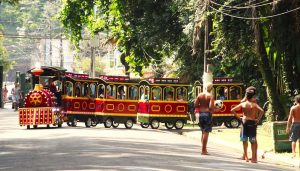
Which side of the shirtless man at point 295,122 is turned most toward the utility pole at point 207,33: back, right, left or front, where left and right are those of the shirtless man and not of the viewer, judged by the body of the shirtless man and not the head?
front

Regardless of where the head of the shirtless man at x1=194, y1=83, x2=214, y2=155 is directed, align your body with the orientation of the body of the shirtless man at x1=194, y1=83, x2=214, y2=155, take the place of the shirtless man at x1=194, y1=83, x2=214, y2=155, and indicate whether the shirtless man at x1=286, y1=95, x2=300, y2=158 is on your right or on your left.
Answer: on your right

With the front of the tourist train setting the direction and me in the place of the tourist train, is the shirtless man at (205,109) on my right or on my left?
on my left

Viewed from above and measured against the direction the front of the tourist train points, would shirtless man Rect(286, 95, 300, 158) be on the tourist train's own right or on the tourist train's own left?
on the tourist train's own left

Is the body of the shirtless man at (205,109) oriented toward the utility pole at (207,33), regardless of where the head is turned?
yes

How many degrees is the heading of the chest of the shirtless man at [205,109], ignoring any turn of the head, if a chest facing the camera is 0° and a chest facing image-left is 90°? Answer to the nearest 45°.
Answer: approximately 180°

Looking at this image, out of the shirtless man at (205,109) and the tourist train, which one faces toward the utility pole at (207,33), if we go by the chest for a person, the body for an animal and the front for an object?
the shirtless man

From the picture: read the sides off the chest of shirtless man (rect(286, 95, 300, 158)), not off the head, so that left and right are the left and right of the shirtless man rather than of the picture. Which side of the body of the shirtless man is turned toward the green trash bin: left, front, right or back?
front
